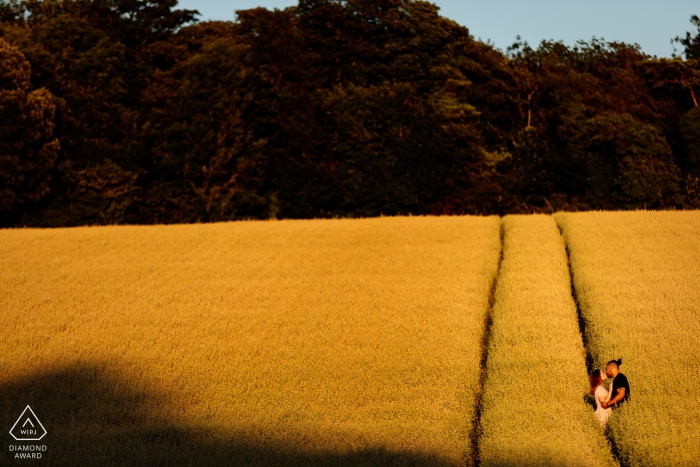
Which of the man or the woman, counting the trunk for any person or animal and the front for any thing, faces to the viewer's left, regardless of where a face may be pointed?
the man

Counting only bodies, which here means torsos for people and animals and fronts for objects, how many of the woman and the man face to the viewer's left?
1

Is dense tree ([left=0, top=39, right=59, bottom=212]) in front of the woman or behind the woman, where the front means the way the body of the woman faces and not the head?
behind

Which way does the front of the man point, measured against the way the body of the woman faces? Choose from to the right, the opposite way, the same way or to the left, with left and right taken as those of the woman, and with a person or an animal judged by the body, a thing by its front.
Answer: the opposite way

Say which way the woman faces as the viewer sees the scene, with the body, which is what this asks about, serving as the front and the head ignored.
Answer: to the viewer's right

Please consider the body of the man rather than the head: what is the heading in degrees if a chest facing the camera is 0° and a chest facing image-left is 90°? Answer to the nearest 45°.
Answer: approximately 90°

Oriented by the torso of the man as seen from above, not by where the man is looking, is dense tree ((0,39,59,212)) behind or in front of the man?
in front
